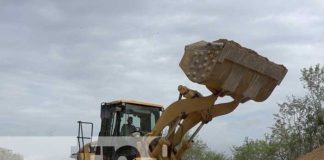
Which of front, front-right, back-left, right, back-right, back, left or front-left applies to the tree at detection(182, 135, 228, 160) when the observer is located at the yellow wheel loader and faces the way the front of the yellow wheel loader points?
back-left

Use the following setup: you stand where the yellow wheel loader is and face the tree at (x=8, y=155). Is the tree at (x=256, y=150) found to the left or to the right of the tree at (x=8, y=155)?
right

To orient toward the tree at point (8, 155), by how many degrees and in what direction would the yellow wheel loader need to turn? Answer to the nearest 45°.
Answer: approximately 180°

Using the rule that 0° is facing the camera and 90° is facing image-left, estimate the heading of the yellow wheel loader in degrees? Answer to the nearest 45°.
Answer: approximately 315°
